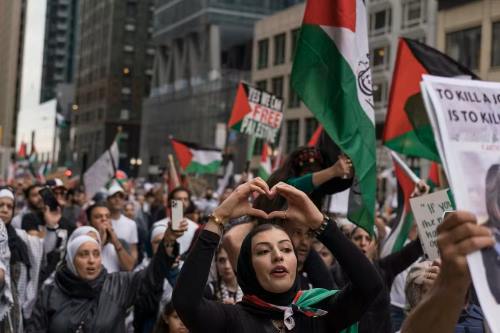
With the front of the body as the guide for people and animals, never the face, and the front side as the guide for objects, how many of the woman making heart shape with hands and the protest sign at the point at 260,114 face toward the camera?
2

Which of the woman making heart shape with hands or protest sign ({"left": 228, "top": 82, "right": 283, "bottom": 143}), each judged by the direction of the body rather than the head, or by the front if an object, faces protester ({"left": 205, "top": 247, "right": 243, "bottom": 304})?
the protest sign

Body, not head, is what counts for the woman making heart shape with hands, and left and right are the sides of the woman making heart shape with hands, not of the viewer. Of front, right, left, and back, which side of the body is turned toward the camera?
front

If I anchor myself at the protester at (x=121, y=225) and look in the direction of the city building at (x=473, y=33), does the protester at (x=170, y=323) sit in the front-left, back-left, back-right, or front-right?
back-right

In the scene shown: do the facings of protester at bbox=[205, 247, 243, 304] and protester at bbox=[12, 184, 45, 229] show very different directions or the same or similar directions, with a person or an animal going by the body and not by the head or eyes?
same or similar directions

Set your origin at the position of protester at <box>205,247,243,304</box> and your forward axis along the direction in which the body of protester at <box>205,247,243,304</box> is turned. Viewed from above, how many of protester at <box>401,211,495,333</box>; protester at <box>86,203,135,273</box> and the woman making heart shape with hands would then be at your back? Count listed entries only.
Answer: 1

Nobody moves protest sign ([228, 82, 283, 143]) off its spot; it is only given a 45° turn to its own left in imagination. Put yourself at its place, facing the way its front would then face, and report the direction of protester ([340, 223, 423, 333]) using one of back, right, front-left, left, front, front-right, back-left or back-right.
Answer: front-right

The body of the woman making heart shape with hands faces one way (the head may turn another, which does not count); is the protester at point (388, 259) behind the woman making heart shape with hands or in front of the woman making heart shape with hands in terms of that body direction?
behind

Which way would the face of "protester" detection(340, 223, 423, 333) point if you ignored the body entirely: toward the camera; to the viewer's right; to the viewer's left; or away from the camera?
toward the camera

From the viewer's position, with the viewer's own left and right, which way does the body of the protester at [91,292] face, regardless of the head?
facing the viewer and to the right of the viewer

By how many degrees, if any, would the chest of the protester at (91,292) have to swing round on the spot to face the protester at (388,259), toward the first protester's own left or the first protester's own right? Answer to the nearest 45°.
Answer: approximately 45° to the first protester's own left

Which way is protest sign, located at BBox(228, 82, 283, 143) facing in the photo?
toward the camera
